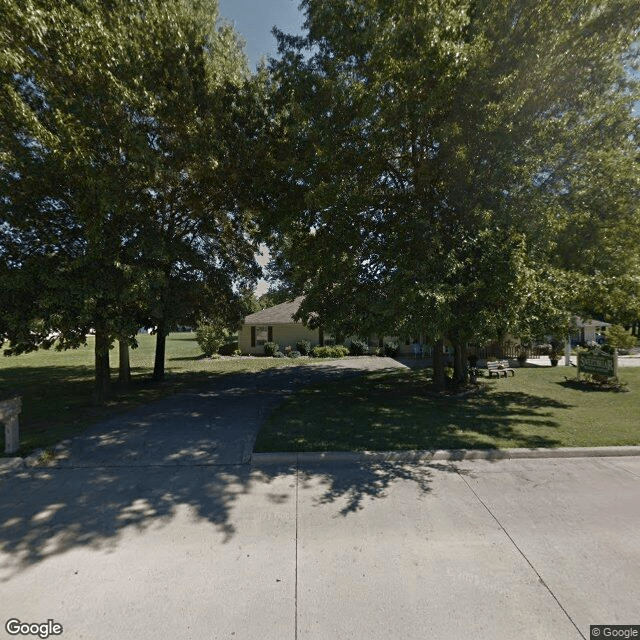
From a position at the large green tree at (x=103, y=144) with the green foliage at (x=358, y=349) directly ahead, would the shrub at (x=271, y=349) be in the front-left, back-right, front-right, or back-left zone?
front-left

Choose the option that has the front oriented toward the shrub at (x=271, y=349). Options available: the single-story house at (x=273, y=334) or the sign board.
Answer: the single-story house

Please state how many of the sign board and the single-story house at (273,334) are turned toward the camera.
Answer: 2

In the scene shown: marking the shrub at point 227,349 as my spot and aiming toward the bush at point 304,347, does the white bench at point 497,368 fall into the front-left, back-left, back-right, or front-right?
front-right

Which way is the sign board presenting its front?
toward the camera

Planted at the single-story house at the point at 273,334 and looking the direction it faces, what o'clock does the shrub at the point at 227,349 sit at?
The shrub is roughly at 3 o'clock from the single-story house.

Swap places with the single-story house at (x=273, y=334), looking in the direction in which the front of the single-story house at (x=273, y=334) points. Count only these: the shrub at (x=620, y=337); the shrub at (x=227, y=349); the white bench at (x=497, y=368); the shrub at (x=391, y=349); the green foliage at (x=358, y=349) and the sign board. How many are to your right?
1

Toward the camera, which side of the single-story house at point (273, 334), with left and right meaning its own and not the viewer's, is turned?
front

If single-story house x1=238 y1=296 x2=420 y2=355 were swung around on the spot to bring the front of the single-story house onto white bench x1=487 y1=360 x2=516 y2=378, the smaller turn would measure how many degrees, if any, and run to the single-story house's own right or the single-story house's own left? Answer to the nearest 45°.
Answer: approximately 45° to the single-story house's own left

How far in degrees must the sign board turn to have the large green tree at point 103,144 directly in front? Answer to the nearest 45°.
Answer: approximately 45° to its right

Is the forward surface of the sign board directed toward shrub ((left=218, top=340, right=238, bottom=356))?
no

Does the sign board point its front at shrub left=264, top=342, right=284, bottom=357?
no

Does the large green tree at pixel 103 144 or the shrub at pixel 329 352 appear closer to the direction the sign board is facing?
the large green tree

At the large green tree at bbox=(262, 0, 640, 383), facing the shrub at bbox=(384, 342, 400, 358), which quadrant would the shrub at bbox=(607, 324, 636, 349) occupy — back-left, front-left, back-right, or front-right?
front-right

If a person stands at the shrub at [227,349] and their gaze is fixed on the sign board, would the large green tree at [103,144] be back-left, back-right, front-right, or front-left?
front-right

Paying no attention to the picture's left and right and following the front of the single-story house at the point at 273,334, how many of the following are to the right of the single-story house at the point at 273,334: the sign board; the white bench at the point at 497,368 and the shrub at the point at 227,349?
1
